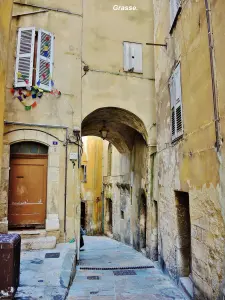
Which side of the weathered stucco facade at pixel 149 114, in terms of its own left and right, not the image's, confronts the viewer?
front

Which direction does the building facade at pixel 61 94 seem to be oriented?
toward the camera
